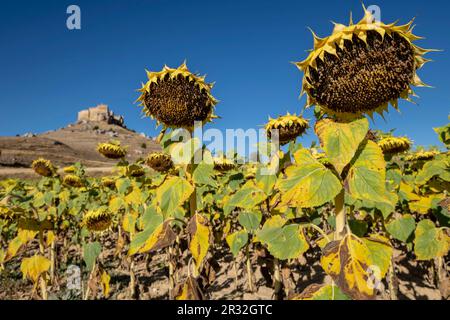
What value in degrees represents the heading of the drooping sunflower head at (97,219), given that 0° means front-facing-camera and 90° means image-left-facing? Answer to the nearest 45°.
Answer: approximately 0°
